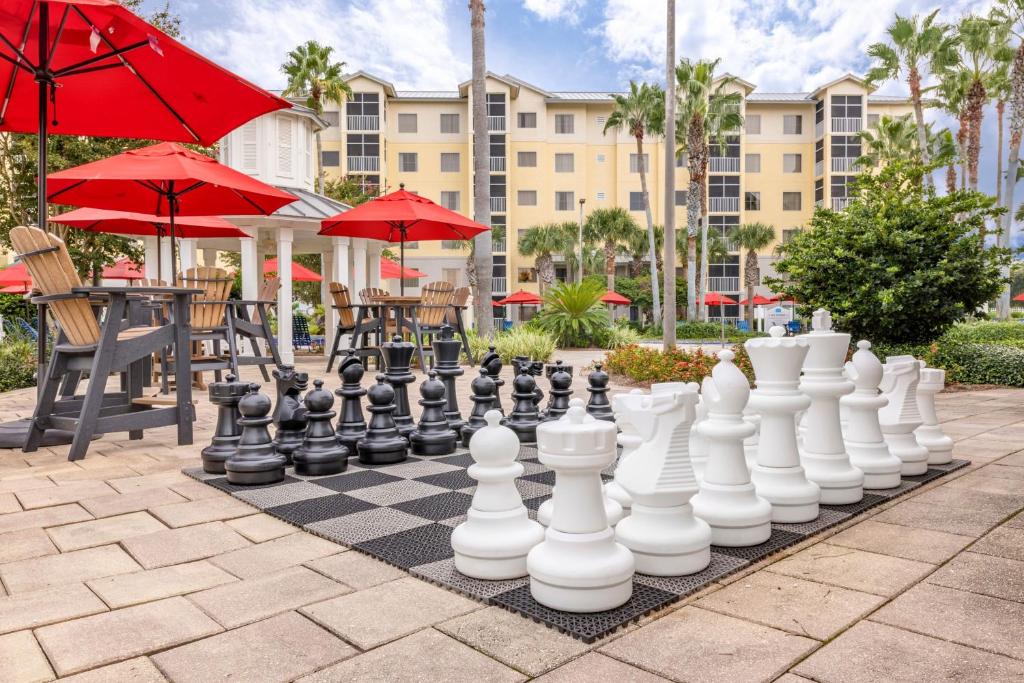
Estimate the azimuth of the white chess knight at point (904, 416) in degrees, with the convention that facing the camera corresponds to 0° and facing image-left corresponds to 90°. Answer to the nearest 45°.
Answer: approximately 90°

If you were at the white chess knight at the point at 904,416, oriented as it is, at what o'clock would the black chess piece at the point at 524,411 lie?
The black chess piece is roughly at 12 o'clock from the white chess knight.

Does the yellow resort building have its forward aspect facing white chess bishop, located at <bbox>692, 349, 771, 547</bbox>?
yes

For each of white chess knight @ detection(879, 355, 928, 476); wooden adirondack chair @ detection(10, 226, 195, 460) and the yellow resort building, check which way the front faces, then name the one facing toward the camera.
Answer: the yellow resort building

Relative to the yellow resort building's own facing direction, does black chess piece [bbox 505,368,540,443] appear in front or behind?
in front

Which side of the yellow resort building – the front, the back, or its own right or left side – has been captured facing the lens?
front

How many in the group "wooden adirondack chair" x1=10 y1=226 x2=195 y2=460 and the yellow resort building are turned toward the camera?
1

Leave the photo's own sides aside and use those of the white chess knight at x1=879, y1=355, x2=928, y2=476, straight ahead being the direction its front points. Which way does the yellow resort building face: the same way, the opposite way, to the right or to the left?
to the left

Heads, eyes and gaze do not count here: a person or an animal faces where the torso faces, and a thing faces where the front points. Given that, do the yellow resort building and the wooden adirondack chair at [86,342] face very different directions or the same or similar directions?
very different directions

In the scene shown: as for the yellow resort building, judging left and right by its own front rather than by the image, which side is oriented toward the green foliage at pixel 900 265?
front

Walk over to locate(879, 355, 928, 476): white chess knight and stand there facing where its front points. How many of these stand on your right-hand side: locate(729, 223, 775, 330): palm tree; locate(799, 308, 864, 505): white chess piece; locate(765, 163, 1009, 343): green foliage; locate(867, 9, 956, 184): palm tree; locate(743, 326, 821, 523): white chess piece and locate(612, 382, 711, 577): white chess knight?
3

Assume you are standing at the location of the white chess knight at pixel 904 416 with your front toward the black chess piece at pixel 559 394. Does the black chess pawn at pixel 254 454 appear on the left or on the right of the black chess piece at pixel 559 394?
left

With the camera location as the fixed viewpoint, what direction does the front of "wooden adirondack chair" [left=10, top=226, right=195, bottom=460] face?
facing away from the viewer and to the right of the viewer

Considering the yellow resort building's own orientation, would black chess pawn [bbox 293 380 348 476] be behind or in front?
in front

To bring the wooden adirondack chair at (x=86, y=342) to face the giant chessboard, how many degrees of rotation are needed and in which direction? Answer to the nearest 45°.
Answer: approximately 90° to its right
